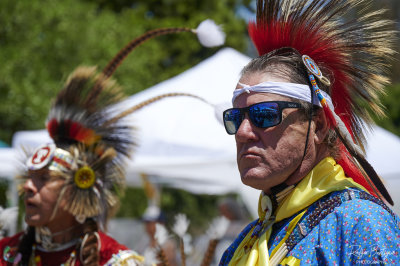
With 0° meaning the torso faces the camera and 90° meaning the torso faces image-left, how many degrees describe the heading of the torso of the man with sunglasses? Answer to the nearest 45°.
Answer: approximately 45°

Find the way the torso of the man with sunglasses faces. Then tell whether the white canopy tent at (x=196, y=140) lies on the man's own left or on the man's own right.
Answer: on the man's own right
